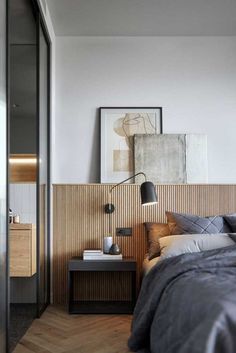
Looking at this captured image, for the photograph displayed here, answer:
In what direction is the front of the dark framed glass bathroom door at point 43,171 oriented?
to the viewer's right

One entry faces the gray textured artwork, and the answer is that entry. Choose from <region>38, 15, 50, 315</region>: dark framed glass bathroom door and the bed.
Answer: the dark framed glass bathroom door

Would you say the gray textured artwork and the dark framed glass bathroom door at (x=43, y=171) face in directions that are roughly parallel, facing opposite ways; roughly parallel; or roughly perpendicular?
roughly perpendicular

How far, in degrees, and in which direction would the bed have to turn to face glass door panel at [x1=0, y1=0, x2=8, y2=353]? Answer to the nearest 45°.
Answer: approximately 90° to its right

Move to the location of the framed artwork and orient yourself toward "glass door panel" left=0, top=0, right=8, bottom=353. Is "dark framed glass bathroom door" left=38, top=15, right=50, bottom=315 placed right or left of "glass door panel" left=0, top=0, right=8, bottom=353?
right

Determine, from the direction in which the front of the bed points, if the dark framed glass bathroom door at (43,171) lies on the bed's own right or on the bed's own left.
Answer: on the bed's own right
